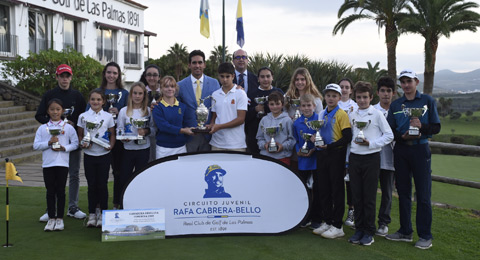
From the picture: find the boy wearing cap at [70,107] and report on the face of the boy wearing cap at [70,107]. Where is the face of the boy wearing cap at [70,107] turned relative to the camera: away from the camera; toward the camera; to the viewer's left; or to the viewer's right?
toward the camera

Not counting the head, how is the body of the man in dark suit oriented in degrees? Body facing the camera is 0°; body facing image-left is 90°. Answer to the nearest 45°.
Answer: approximately 0°

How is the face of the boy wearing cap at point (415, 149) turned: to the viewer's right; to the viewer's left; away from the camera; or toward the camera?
toward the camera

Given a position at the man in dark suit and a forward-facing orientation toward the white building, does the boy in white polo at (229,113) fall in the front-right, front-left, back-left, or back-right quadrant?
back-left

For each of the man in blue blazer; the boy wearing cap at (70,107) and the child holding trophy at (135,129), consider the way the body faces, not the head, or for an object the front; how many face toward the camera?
3

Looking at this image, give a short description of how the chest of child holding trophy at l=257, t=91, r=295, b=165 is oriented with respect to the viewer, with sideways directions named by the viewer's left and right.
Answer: facing the viewer

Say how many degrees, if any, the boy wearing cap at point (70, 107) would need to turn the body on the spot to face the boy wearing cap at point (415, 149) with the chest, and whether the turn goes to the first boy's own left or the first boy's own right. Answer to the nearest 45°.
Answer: approximately 45° to the first boy's own left

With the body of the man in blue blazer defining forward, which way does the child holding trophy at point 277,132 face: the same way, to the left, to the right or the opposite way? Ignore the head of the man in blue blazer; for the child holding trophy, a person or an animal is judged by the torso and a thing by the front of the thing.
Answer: the same way

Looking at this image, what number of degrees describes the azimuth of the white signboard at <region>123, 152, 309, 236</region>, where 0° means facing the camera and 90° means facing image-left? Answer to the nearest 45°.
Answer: approximately 0°

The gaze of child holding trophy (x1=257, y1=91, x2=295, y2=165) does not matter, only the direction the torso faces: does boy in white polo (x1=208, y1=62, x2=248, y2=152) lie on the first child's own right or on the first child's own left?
on the first child's own right

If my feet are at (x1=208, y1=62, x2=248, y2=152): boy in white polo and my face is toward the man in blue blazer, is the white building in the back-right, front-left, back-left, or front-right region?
front-right

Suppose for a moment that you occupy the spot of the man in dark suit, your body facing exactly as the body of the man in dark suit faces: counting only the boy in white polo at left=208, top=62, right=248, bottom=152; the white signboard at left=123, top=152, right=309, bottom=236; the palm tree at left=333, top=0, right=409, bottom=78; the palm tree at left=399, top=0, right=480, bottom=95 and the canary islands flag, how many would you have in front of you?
2

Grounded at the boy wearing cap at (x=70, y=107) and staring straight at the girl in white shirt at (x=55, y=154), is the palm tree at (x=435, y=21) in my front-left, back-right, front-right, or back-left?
back-left

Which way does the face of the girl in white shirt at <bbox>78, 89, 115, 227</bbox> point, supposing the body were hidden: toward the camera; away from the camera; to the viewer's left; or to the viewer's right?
toward the camera

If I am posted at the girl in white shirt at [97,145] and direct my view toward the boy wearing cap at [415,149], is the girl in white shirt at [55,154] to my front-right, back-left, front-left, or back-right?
back-right

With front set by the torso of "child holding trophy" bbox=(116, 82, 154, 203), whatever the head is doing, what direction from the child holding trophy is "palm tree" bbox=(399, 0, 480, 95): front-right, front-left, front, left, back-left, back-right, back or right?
back-left

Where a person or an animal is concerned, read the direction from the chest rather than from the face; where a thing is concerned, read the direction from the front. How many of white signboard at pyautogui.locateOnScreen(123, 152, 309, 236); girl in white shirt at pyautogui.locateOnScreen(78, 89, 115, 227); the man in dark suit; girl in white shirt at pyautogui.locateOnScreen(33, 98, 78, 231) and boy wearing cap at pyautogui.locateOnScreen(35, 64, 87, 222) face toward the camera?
5

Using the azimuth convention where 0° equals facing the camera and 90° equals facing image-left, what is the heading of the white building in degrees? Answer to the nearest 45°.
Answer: approximately 315°

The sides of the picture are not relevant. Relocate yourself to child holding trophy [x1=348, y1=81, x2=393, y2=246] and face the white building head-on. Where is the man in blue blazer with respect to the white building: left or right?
left
